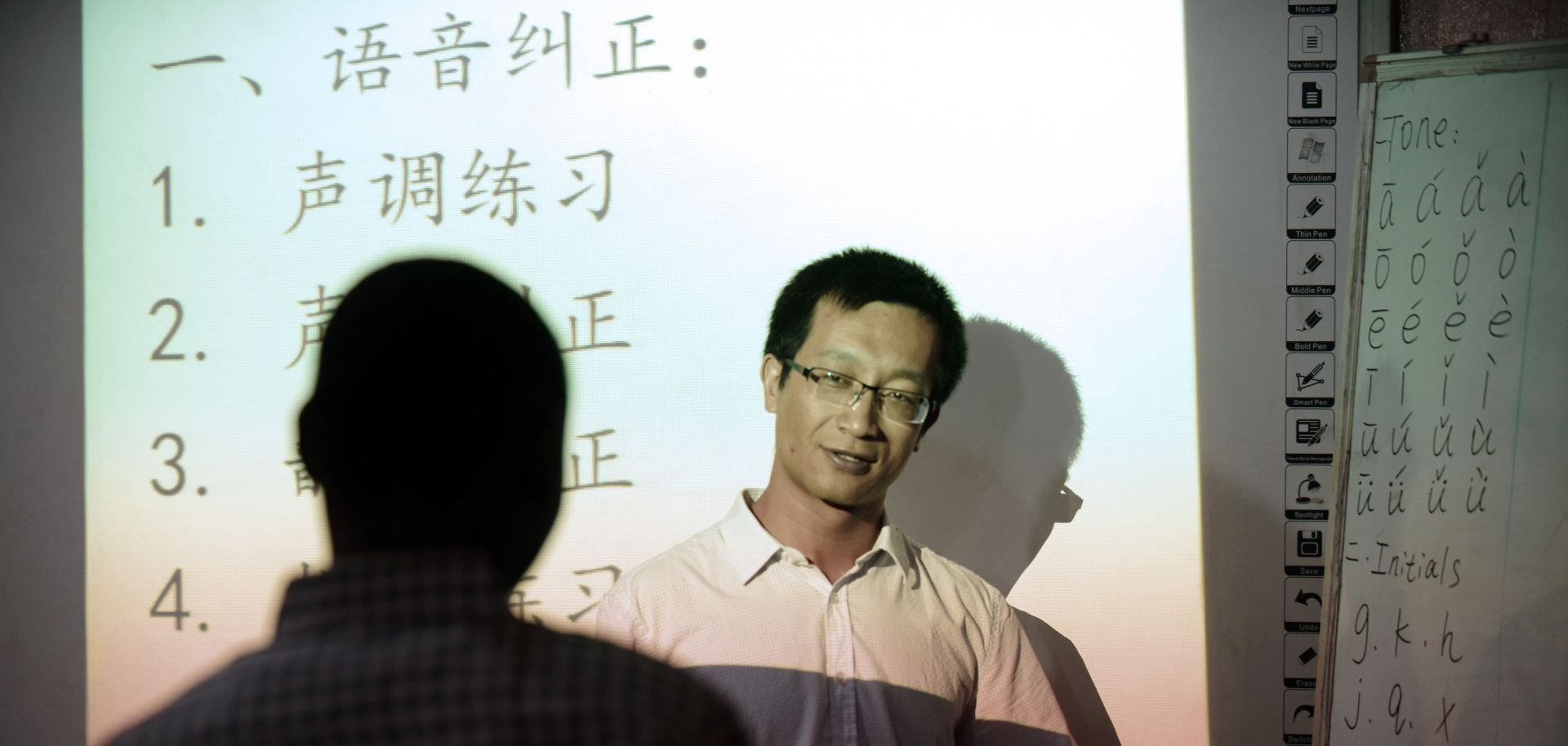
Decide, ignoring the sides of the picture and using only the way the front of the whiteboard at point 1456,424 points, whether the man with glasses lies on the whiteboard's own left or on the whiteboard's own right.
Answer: on the whiteboard's own right

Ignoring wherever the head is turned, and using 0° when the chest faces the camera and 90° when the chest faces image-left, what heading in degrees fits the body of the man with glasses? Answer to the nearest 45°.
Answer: approximately 0°

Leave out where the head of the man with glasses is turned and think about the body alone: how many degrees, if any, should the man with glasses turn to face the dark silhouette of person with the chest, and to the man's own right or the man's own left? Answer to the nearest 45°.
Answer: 0° — they already face them

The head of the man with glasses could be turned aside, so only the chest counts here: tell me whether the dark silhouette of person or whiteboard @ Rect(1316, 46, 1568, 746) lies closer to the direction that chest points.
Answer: the dark silhouette of person

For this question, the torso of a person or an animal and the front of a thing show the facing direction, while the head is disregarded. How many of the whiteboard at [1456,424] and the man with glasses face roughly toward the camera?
2

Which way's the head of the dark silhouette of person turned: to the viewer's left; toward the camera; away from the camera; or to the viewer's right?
away from the camera

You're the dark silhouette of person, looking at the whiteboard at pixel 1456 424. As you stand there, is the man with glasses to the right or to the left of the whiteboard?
left

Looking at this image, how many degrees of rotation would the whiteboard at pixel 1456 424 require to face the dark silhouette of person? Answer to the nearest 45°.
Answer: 0° — it already faces them

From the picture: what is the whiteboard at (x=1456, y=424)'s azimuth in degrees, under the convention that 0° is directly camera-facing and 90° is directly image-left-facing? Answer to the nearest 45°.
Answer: approximately 0°

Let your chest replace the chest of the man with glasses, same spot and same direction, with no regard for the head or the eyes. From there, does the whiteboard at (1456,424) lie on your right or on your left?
on your left
